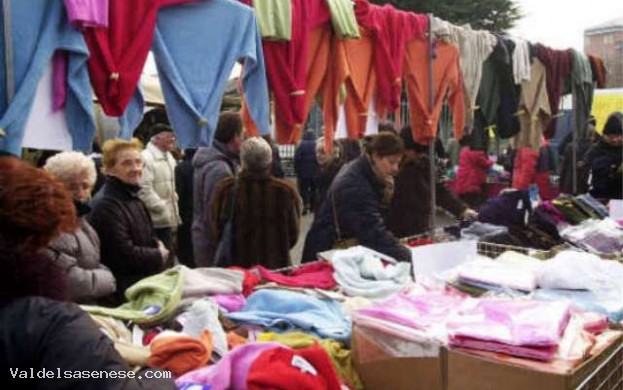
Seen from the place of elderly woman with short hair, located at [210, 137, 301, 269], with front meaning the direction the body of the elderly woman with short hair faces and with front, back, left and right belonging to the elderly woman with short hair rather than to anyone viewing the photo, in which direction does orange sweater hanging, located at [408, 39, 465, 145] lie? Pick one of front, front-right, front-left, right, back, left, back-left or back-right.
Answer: right

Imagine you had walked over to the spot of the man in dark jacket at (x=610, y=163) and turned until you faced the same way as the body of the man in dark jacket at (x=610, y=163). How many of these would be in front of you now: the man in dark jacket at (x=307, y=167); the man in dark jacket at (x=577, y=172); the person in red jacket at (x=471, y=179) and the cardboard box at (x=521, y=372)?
1

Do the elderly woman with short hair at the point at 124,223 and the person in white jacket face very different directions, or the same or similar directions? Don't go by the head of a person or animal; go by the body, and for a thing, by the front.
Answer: same or similar directions

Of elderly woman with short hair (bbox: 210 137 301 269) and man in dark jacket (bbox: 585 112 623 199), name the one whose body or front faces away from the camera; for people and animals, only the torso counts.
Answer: the elderly woman with short hair

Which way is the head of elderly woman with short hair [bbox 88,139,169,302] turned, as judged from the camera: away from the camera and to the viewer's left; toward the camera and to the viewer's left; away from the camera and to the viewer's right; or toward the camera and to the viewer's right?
toward the camera and to the viewer's right

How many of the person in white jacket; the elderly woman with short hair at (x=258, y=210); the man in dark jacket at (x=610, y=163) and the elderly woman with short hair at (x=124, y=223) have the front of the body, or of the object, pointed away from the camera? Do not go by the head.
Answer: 1

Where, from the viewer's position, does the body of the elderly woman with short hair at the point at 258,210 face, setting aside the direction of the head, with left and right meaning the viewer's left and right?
facing away from the viewer

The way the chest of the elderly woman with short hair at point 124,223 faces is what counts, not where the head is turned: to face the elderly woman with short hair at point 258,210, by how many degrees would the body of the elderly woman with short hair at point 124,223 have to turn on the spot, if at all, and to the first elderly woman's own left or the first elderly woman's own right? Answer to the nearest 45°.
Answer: approximately 90° to the first elderly woman's own left

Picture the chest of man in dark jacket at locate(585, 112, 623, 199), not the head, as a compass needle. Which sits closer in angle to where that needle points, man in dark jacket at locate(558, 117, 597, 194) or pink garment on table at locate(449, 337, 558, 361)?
the pink garment on table

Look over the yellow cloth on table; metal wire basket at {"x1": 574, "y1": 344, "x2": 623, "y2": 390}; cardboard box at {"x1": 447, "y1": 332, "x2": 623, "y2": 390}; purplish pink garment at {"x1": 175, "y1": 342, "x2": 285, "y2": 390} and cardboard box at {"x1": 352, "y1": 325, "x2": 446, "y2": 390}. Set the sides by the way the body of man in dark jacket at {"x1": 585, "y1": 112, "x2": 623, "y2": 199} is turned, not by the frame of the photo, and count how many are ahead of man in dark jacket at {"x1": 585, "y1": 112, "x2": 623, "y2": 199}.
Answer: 5

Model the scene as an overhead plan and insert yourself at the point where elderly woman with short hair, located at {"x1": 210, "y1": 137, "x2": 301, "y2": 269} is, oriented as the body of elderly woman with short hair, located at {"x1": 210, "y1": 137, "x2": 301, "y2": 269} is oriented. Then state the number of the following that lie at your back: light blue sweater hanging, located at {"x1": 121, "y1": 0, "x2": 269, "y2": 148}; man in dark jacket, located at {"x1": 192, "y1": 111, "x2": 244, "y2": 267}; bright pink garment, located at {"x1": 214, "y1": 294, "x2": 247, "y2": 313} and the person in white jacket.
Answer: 2

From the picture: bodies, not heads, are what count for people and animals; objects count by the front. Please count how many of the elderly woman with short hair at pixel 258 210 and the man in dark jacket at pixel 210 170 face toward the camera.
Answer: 0

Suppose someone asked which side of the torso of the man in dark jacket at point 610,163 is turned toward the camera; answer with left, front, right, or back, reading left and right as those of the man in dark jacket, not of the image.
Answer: front

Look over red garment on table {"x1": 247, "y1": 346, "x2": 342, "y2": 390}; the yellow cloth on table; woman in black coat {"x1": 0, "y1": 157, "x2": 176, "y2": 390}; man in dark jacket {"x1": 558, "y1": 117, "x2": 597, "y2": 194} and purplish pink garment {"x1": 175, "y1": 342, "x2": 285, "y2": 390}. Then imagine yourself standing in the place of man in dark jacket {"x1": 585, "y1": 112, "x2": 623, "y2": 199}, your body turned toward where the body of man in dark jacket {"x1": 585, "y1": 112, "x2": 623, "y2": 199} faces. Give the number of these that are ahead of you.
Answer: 4

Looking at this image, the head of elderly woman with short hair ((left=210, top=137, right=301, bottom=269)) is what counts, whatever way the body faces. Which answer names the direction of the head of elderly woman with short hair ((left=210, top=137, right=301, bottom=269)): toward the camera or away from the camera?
away from the camera

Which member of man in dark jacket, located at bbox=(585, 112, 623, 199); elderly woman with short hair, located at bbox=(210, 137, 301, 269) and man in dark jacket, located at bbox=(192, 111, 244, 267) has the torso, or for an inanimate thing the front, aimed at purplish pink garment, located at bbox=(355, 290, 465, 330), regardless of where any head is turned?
man in dark jacket, located at bbox=(585, 112, 623, 199)

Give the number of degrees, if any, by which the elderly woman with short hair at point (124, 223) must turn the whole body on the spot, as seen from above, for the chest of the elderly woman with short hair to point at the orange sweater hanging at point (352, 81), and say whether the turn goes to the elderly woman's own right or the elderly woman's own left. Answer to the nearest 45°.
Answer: approximately 45° to the elderly woman's own left

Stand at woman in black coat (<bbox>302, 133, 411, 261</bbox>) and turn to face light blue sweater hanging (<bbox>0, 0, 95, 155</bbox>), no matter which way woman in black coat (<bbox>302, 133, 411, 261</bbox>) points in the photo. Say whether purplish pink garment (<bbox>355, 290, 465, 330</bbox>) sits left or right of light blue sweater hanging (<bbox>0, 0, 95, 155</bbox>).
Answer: left

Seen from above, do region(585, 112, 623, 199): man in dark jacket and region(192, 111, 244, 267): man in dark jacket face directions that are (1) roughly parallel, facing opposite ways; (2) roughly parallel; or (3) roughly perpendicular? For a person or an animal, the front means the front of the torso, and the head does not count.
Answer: roughly parallel, facing opposite ways

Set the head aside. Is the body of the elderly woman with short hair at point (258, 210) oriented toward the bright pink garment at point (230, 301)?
no

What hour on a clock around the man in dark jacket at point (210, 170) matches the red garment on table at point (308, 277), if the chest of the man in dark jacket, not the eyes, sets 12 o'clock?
The red garment on table is roughly at 4 o'clock from the man in dark jacket.

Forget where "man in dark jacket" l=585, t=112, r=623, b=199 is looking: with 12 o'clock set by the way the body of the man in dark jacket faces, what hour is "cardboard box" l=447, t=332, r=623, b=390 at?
The cardboard box is roughly at 12 o'clock from the man in dark jacket.
